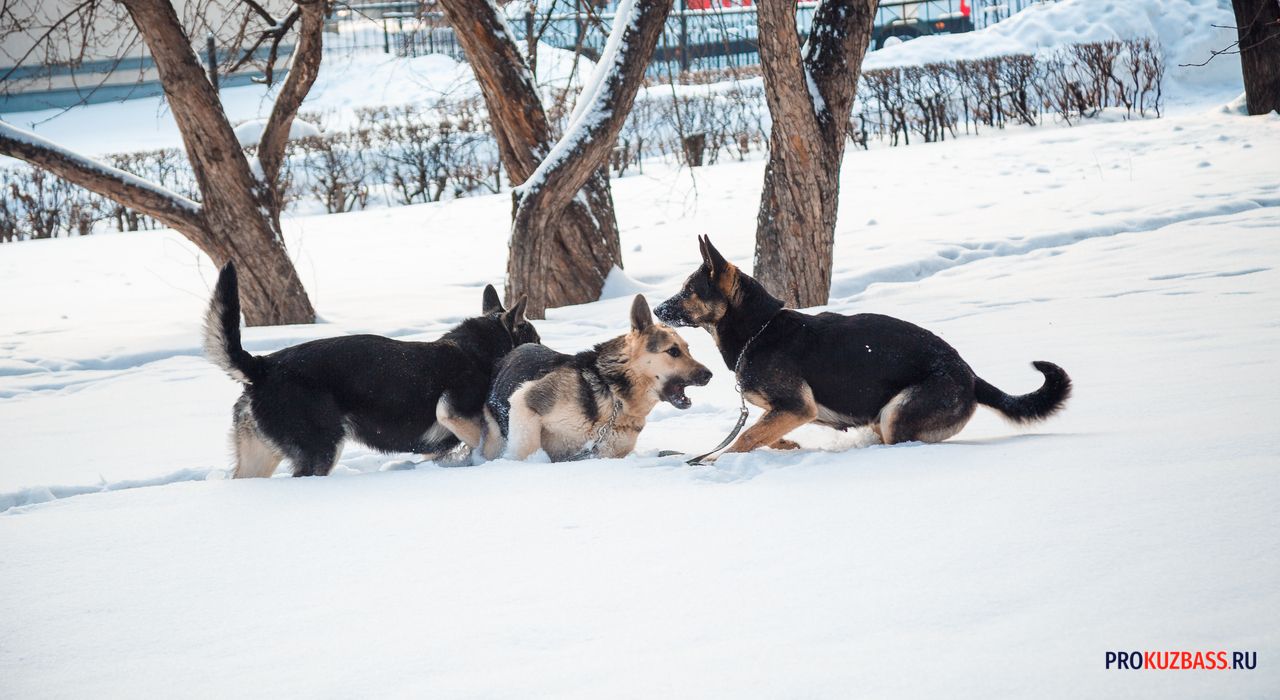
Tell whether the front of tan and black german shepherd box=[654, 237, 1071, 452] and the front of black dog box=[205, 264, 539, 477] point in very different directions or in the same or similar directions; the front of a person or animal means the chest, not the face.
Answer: very different directions

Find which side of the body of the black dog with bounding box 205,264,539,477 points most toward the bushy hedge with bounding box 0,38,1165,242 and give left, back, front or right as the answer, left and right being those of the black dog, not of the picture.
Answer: left

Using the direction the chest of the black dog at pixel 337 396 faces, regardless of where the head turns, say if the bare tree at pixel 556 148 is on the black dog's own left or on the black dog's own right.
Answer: on the black dog's own left

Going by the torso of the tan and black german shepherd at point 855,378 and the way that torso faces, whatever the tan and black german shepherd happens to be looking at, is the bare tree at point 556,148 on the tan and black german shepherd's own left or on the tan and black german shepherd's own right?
on the tan and black german shepherd's own right

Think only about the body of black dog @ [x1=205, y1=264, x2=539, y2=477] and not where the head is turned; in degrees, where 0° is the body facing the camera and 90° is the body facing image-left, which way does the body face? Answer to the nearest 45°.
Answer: approximately 270°

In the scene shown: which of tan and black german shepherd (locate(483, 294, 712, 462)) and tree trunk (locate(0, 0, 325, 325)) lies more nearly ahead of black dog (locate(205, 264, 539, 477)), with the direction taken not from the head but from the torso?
the tan and black german shepherd

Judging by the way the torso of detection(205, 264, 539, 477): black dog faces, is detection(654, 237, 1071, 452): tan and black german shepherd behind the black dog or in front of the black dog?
in front

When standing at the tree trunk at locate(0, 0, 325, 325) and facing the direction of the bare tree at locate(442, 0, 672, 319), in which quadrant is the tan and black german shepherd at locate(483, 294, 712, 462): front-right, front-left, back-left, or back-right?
front-right

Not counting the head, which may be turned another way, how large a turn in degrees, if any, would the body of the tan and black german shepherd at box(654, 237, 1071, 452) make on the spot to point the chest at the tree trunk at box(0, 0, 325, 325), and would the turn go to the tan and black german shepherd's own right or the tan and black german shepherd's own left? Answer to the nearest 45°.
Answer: approximately 45° to the tan and black german shepherd's own right

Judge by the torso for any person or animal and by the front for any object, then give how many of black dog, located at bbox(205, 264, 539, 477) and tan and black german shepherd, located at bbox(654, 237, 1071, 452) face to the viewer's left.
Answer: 1

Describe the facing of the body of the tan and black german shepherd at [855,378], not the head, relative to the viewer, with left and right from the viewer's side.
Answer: facing to the left of the viewer

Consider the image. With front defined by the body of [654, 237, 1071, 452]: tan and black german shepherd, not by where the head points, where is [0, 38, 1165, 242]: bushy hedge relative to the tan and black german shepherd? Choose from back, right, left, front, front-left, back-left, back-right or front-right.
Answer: right

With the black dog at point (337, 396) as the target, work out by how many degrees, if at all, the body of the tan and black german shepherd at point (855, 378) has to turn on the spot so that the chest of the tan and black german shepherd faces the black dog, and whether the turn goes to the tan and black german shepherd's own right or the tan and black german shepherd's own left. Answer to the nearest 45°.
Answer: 0° — it already faces it

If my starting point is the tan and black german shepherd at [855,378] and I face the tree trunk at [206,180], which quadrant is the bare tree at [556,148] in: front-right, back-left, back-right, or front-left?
front-right
